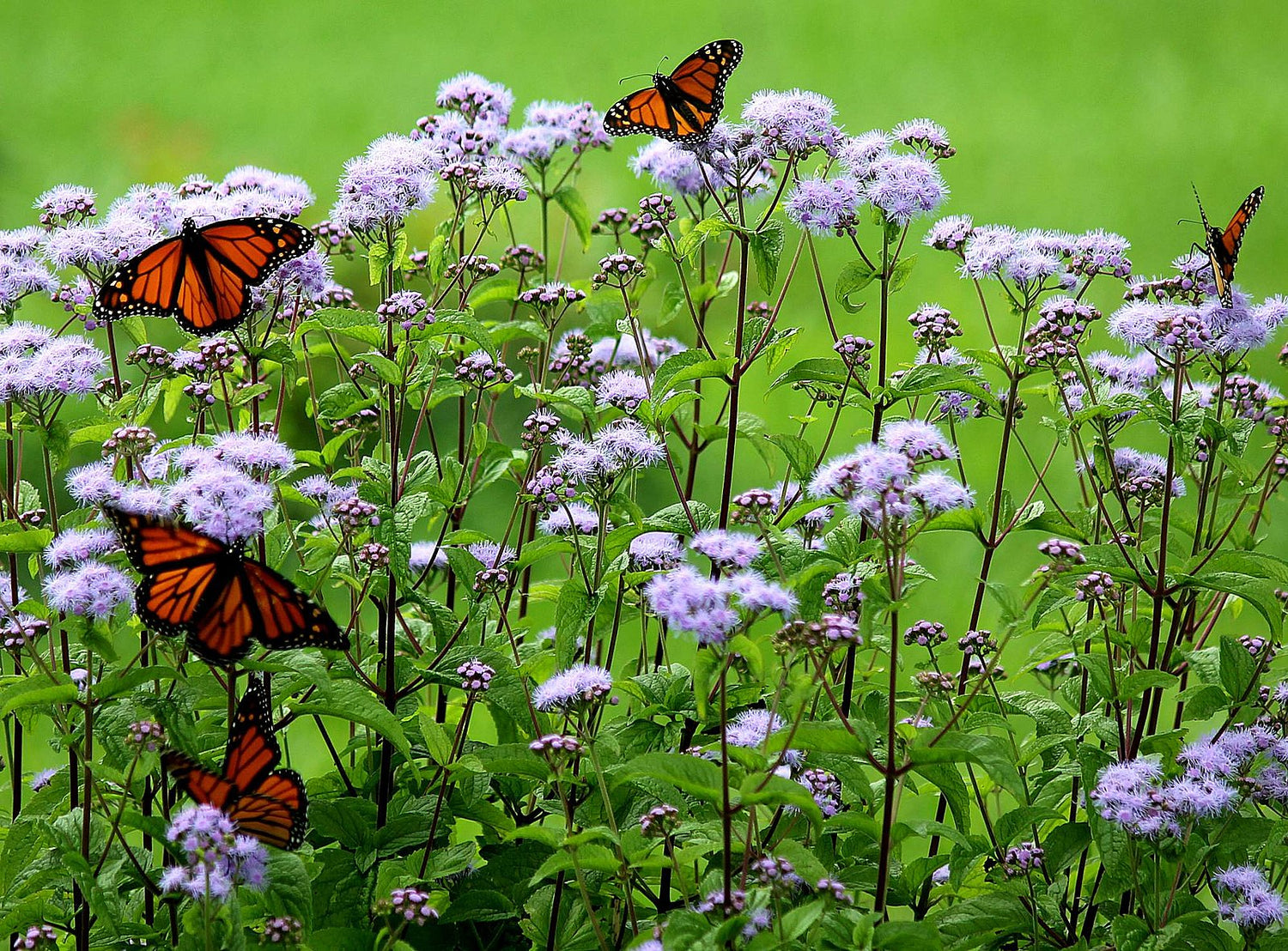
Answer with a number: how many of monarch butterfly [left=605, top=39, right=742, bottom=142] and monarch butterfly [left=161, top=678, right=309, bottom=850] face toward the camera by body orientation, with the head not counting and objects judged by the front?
0

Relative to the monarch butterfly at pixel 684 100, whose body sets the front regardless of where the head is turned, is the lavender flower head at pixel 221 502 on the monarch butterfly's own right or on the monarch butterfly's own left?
on the monarch butterfly's own left

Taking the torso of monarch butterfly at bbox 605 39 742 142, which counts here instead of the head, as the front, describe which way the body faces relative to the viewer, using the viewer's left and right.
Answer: facing away from the viewer and to the left of the viewer
